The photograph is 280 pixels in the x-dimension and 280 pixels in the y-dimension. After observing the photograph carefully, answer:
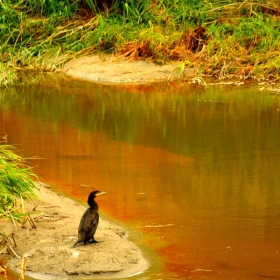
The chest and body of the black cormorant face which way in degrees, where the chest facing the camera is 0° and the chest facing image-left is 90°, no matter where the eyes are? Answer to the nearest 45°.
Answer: approximately 270°
